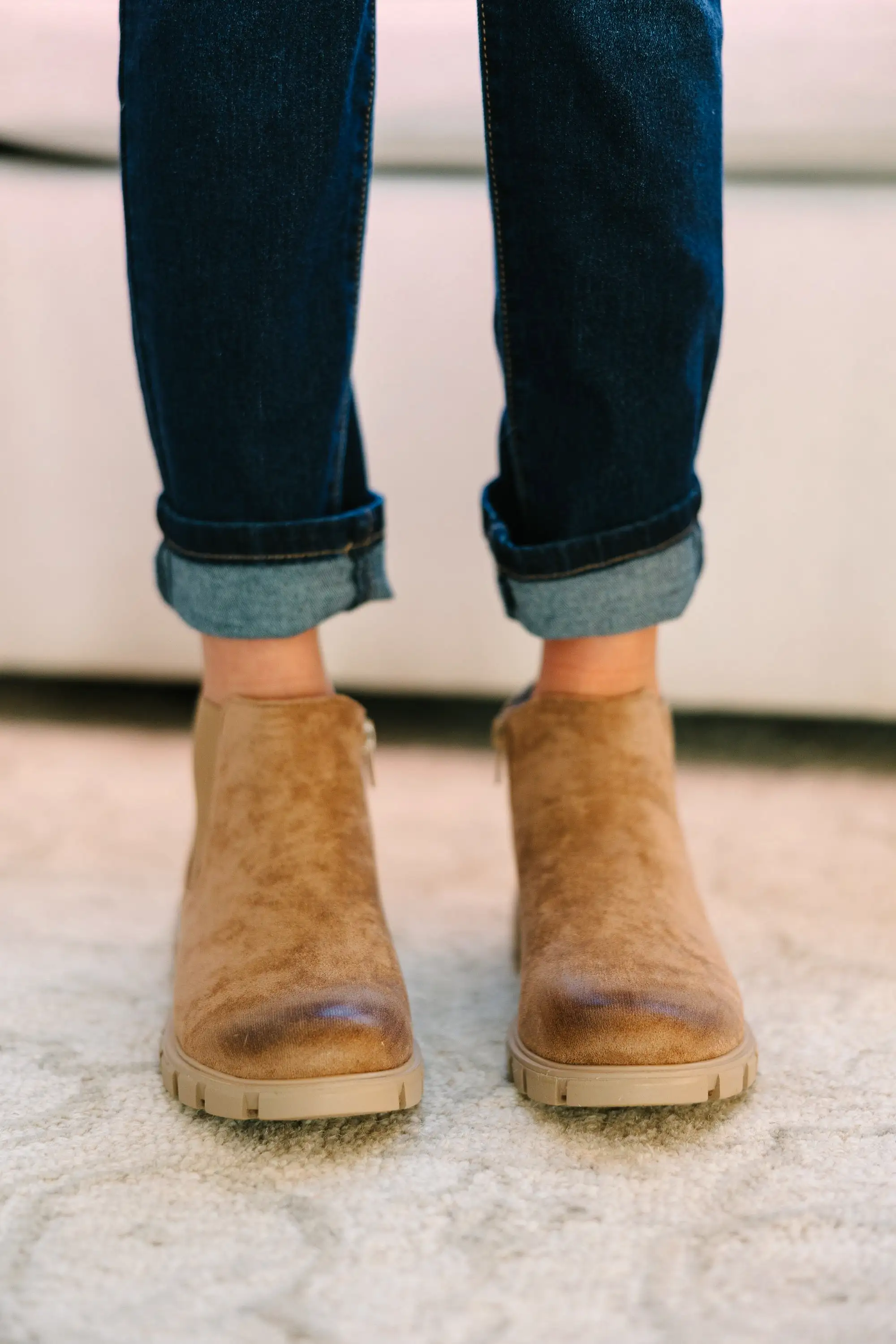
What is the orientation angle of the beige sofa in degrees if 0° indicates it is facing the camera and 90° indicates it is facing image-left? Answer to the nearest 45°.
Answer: approximately 0°
